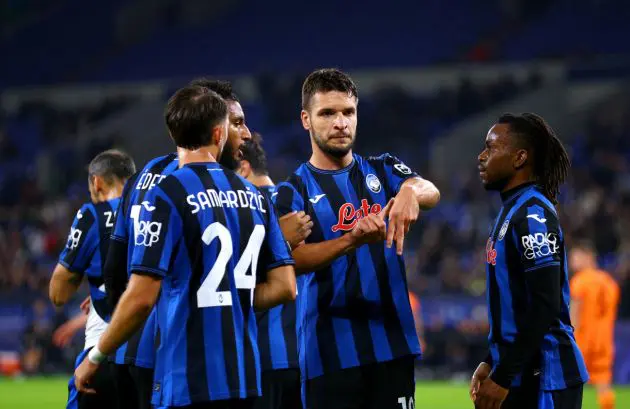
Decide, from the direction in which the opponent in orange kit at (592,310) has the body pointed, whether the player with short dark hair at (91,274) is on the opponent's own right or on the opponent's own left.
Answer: on the opponent's own left
